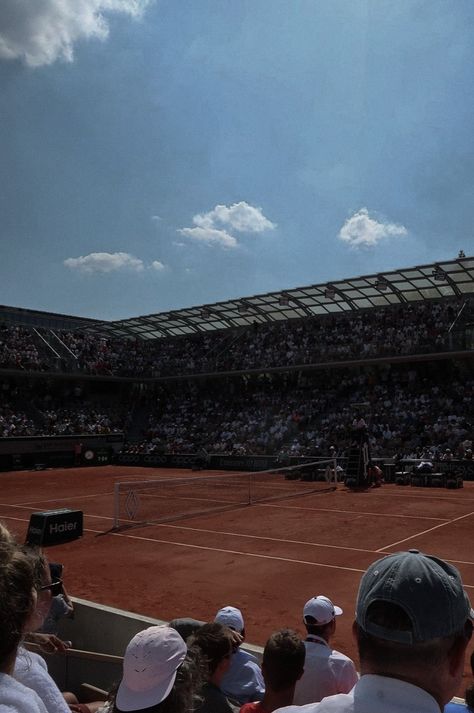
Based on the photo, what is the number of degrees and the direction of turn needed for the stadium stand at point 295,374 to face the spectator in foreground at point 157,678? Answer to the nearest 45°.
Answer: approximately 45° to its left

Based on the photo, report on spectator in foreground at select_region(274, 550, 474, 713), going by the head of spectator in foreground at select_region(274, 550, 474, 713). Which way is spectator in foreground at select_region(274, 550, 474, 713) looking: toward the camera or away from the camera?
away from the camera

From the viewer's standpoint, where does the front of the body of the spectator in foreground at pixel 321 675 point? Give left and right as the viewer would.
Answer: facing away from the viewer and to the right of the viewer

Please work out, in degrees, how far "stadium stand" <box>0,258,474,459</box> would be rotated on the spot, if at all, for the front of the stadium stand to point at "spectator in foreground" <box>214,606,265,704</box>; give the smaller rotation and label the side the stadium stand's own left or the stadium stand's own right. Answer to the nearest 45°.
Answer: approximately 45° to the stadium stand's own left

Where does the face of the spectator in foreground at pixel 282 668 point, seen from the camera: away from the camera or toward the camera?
away from the camera

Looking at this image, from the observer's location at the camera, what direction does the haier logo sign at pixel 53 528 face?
facing the viewer and to the right of the viewer

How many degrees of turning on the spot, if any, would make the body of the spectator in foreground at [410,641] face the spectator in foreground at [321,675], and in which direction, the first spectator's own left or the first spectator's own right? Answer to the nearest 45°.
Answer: approximately 45° to the first spectator's own left

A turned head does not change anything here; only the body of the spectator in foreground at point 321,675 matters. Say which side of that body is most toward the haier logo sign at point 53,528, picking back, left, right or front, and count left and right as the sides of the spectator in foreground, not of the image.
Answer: left

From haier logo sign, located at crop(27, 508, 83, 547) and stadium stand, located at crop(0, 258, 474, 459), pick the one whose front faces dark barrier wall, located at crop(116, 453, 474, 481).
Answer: the stadium stand

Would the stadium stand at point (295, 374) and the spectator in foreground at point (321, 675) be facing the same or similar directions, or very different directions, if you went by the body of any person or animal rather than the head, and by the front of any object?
very different directions

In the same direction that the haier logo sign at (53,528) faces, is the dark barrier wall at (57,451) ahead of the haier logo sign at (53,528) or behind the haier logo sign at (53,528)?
behind

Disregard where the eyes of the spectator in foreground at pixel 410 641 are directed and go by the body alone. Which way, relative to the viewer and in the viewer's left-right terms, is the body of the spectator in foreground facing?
facing away from the viewer and to the right of the viewer

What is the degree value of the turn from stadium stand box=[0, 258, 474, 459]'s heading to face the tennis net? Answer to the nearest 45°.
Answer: approximately 45° to its left

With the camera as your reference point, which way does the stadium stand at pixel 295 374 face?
facing the viewer and to the left of the viewer

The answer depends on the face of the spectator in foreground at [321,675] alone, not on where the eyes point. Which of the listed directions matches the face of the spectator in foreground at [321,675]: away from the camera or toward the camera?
away from the camera

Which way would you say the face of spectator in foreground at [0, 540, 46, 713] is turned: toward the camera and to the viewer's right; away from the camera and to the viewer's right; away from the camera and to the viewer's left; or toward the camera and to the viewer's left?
away from the camera and to the viewer's right

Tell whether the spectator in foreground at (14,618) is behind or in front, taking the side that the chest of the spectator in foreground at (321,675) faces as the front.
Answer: behind
